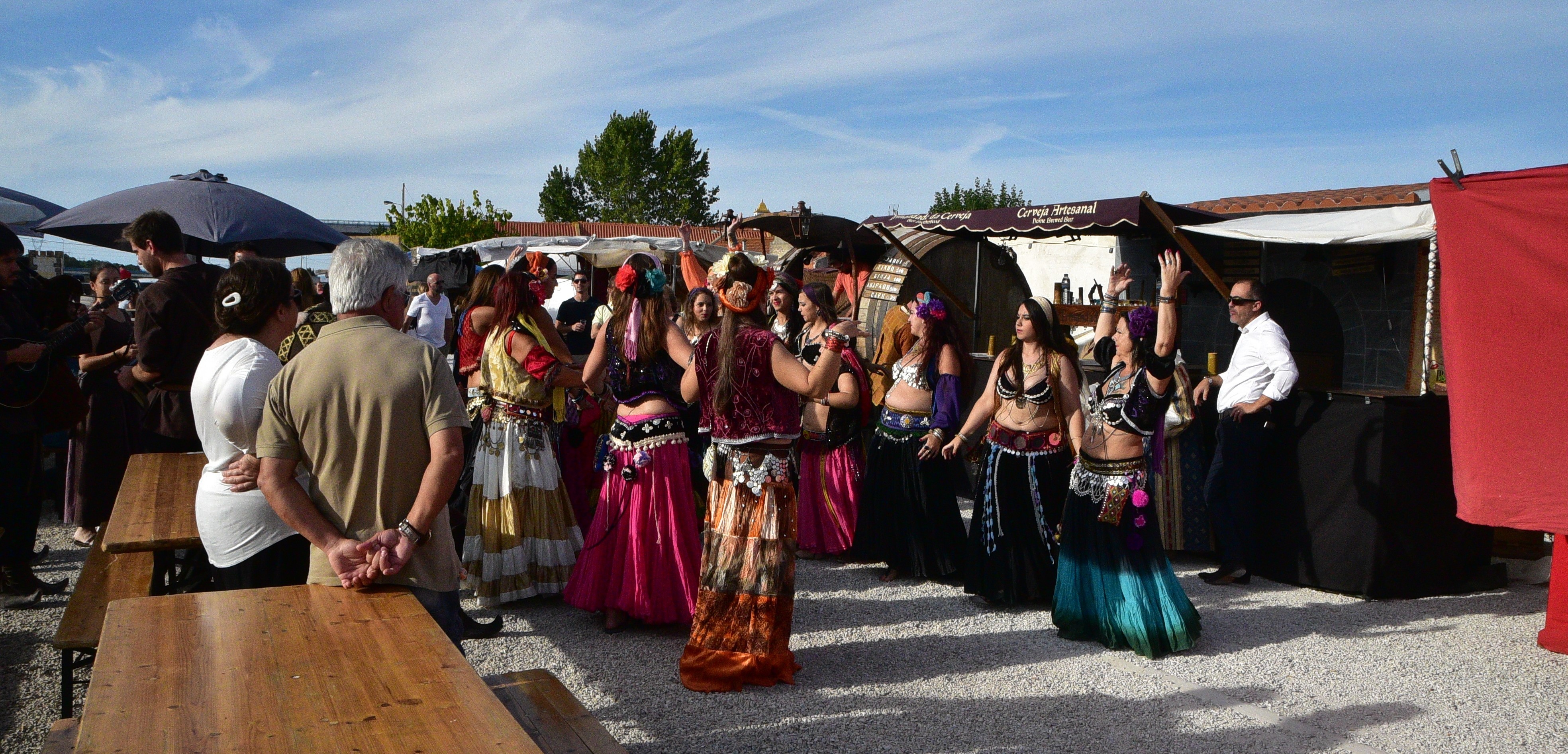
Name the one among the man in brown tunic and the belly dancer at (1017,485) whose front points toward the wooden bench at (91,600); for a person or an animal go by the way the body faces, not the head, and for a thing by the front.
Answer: the belly dancer

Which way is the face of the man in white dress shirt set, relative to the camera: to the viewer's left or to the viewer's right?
to the viewer's left

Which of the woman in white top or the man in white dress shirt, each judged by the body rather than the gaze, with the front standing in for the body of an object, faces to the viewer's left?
the man in white dress shirt

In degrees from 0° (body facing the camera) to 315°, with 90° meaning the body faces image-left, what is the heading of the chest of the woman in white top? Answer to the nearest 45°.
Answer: approximately 225°

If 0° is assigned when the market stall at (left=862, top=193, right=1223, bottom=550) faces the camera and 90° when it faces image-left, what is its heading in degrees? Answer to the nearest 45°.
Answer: approximately 45°

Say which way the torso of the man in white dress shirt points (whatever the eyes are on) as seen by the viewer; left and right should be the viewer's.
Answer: facing to the left of the viewer

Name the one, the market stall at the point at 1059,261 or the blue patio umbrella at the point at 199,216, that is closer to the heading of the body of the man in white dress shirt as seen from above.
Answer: the blue patio umbrella

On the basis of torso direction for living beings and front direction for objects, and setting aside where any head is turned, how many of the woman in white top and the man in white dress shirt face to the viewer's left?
1
